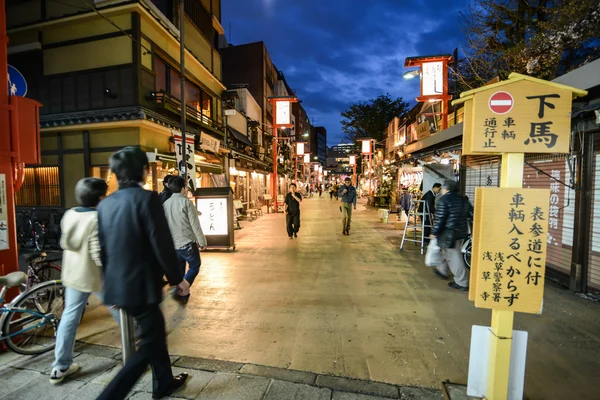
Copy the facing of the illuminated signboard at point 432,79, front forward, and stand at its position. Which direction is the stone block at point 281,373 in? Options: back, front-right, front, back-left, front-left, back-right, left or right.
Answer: front

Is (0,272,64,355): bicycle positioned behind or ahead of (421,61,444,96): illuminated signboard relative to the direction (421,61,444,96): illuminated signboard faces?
ahead

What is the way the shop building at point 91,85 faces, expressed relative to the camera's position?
facing the viewer and to the right of the viewer

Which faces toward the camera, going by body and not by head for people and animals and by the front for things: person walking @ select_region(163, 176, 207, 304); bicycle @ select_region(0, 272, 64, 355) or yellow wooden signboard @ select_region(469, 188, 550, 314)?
the yellow wooden signboard

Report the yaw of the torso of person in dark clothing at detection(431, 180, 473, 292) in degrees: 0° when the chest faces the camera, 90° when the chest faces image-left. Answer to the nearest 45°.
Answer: approximately 135°

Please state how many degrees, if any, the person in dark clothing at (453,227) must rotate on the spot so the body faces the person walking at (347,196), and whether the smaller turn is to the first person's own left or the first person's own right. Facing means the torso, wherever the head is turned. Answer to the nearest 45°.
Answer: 0° — they already face them

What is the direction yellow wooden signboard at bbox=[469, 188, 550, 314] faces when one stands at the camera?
facing the viewer

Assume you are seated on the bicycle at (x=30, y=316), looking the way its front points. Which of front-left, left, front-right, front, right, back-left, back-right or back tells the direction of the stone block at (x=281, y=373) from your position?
back-left

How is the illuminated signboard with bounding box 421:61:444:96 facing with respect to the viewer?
toward the camera

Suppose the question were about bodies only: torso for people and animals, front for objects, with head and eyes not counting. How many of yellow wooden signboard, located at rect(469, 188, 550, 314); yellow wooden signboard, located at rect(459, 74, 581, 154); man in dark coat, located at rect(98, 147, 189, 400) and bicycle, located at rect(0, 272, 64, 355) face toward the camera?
2

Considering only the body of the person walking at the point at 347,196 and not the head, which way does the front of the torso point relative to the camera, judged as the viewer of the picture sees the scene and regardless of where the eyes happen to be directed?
toward the camera
